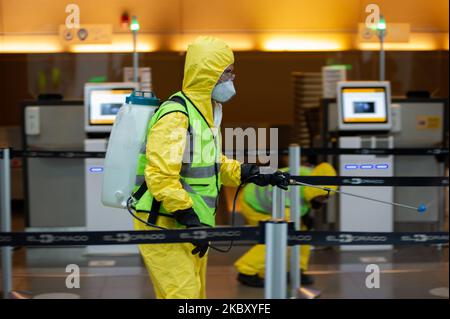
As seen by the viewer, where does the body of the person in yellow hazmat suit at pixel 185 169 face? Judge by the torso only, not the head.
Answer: to the viewer's right

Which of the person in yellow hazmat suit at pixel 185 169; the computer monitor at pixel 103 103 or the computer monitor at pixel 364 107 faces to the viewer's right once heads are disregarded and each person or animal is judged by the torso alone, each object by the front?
the person in yellow hazmat suit

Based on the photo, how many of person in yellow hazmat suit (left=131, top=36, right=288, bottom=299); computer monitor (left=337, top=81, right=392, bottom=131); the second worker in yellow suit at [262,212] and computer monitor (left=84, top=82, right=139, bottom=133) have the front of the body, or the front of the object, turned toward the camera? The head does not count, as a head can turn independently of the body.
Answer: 2

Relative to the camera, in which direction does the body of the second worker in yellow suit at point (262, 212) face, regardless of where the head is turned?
to the viewer's right

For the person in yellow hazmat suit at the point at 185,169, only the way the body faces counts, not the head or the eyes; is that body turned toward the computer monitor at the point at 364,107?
no

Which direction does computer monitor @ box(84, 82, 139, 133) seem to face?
toward the camera

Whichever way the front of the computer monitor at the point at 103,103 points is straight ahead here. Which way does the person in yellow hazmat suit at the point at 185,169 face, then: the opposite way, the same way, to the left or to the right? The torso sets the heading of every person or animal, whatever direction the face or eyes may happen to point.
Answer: to the left

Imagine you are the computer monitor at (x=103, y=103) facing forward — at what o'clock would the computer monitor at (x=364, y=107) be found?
the computer monitor at (x=364, y=107) is roughly at 9 o'clock from the computer monitor at (x=103, y=103).

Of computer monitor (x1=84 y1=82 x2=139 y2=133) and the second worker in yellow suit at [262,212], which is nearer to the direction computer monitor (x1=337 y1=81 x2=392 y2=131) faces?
the second worker in yellow suit

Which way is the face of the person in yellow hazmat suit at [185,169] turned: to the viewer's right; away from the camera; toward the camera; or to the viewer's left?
to the viewer's right

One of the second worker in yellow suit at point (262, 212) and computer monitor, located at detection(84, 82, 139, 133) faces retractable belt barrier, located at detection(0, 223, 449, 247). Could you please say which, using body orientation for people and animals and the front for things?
the computer monitor

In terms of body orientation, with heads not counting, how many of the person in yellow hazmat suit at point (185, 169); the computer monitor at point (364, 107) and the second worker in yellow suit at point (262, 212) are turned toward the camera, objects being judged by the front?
1

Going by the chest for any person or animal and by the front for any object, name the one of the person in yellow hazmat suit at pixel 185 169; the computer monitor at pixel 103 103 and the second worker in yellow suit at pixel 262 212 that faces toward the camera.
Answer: the computer monitor

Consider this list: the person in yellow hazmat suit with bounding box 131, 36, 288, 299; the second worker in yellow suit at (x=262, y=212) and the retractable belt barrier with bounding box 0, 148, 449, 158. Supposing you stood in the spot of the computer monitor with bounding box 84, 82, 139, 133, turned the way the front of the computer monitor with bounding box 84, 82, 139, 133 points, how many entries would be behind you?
0

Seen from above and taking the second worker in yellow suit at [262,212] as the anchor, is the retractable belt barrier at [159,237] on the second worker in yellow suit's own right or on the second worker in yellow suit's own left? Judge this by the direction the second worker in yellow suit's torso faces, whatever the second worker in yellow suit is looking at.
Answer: on the second worker in yellow suit's own right

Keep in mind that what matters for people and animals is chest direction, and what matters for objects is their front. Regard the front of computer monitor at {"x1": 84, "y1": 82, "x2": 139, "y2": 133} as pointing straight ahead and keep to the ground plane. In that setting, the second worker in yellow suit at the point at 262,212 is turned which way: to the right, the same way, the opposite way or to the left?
to the left
